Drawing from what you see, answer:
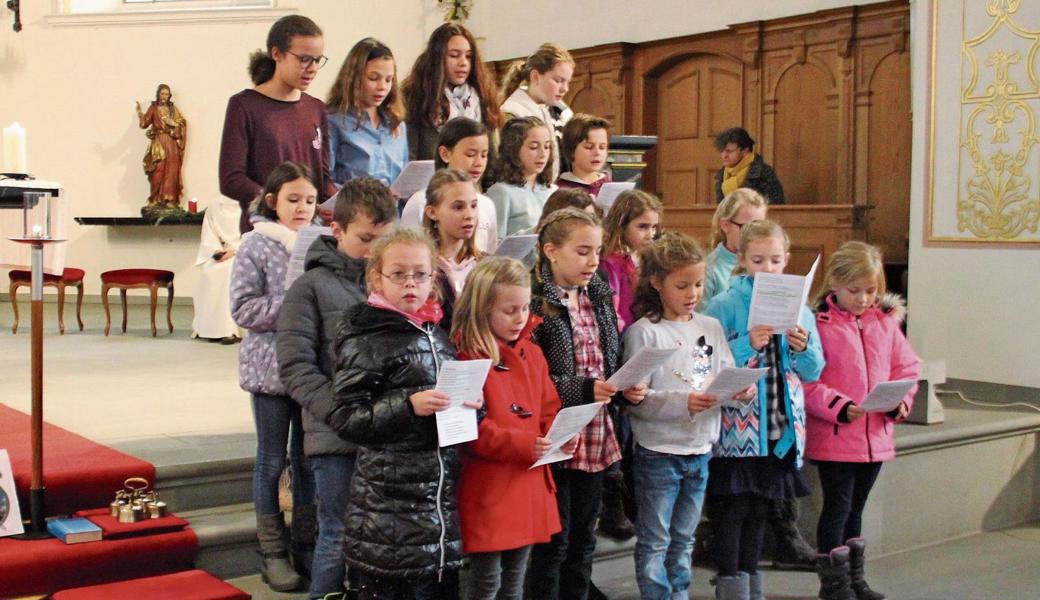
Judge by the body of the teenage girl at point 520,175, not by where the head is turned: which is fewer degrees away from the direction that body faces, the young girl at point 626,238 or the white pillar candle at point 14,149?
the young girl

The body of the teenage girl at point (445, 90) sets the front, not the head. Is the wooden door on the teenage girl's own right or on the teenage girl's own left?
on the teenage girl's own left

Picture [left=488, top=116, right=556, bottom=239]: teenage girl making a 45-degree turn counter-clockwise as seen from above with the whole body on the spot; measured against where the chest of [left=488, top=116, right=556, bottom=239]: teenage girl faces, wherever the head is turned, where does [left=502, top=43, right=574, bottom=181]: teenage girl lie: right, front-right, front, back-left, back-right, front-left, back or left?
left

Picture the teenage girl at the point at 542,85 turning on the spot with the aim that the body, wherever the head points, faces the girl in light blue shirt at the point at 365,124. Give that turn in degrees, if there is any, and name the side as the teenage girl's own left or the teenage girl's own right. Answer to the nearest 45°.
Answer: approximately 90° to the teenage girl's own right

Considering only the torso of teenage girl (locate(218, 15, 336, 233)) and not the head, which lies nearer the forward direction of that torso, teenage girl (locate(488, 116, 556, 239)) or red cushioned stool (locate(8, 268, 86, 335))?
the teenage girl

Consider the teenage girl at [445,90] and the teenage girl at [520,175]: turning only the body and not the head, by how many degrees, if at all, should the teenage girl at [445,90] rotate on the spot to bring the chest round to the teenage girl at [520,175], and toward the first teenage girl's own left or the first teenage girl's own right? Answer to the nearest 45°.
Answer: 0° — they already face them

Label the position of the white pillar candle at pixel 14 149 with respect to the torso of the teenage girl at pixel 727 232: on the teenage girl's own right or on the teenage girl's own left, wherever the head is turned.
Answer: on the teenage girl's own right
